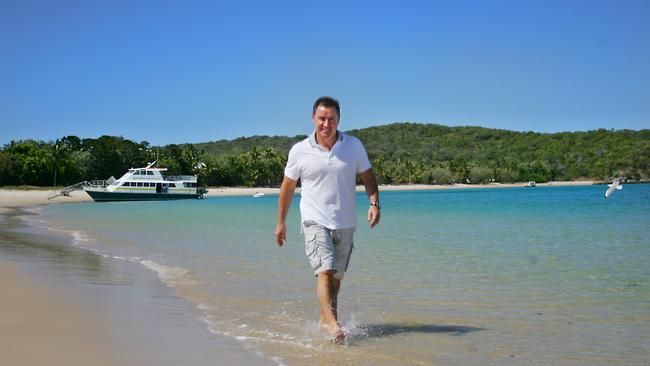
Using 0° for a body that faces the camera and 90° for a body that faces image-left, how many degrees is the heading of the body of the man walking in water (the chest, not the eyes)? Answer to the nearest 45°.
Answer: approximately 0°
